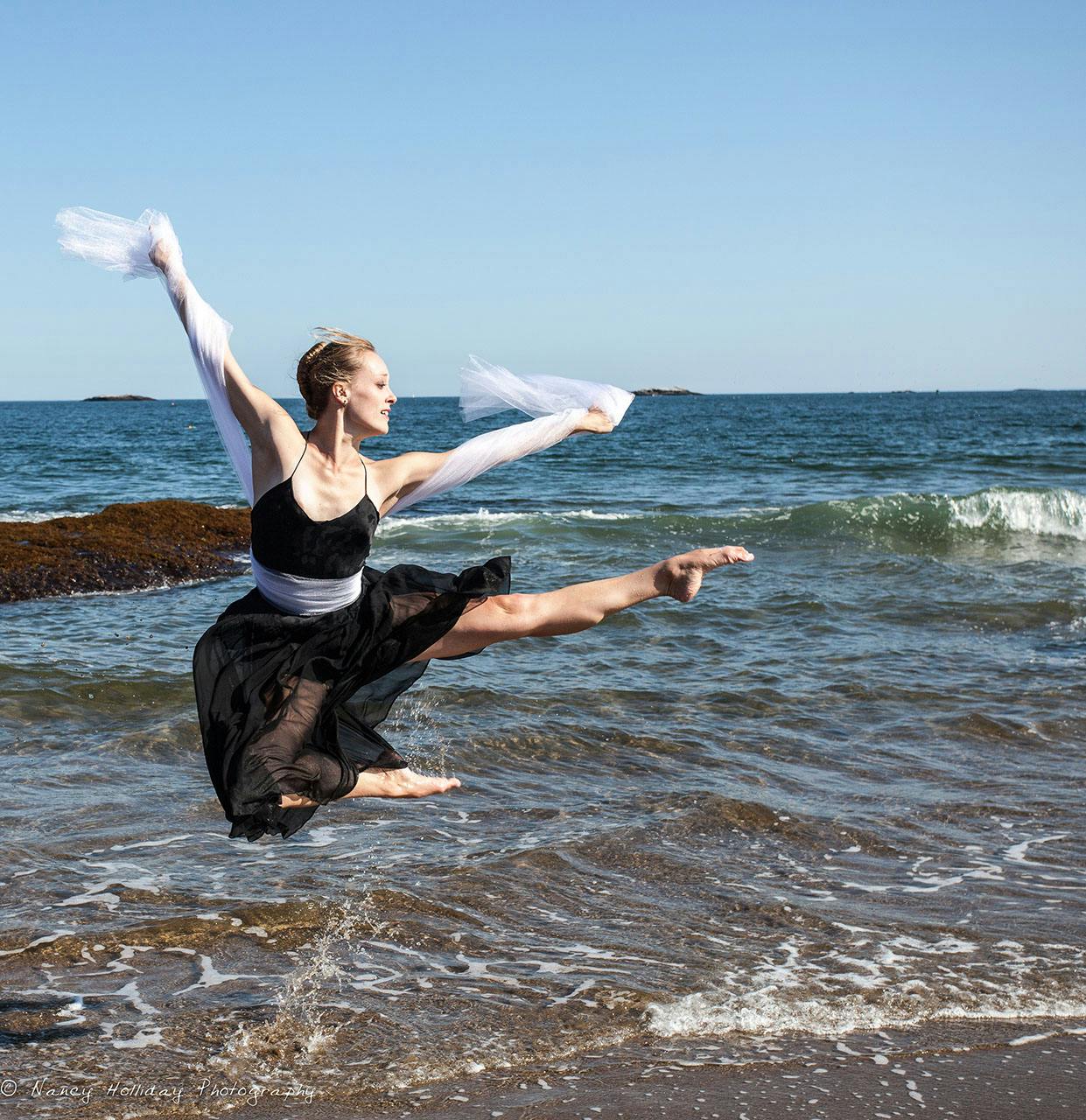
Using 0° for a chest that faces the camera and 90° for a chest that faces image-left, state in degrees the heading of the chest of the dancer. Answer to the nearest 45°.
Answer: approximately 315°

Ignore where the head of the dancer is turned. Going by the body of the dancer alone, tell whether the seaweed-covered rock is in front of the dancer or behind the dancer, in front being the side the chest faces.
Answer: behind

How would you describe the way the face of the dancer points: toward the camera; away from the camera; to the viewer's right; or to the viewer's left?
to the viewer's right
